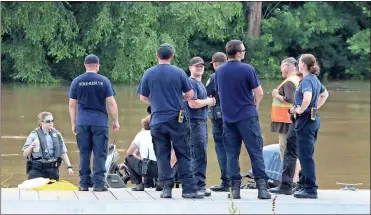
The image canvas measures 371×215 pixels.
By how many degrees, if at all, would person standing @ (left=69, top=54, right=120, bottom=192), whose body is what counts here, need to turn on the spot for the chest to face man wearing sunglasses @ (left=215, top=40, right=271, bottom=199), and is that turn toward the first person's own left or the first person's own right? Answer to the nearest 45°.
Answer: approximately 135° to the first person's own right

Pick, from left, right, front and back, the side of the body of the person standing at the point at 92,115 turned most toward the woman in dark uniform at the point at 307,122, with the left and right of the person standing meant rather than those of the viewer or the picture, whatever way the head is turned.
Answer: right

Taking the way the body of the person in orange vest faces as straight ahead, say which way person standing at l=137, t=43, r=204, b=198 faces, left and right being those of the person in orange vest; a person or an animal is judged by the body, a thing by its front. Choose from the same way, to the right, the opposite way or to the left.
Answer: to the right

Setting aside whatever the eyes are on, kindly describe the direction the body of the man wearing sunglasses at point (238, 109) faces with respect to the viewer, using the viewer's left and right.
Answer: facing away from the viewer and to the right of the viewer

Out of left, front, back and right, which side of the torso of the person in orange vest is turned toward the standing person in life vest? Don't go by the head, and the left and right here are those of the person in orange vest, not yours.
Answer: front

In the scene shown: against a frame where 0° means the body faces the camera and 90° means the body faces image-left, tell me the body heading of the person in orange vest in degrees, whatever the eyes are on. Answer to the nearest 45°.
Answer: approximately 90°

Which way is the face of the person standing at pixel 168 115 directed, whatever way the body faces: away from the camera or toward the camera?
away from the camera

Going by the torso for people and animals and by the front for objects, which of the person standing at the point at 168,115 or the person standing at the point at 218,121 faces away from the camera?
the person standing at the point at 168,115

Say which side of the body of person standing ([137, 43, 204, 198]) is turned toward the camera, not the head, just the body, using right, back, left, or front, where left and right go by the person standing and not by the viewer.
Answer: back

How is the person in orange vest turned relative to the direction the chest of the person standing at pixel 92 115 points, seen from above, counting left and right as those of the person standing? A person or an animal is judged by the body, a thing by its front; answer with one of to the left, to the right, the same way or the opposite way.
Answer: to the left

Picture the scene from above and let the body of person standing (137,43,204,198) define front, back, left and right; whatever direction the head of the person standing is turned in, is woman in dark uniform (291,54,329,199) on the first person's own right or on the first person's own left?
on the first person's own right

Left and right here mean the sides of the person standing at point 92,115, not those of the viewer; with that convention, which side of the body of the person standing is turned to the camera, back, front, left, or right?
back

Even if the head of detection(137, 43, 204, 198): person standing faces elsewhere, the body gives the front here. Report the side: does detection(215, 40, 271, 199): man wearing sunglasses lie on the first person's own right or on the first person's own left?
on the first person's own right
